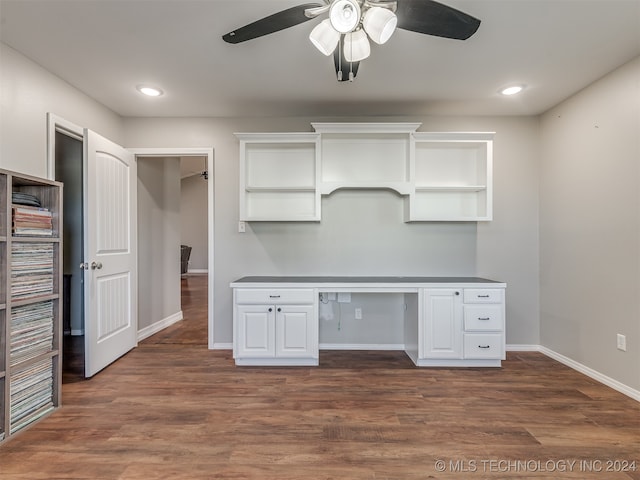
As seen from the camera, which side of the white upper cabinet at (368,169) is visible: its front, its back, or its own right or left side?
front

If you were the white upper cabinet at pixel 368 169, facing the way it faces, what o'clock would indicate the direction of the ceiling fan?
The ceiling fan is roughly at 12 o'clock from the white upper cabinet.

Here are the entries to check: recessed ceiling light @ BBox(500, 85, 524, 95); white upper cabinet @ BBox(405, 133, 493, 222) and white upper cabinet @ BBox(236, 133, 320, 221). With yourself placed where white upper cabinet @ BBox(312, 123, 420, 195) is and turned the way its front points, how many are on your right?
1

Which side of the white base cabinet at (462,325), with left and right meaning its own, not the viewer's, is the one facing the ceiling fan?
front

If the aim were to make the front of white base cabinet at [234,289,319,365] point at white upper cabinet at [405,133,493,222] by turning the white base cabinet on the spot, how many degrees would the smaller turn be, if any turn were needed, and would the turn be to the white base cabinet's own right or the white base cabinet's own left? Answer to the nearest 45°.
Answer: approximately 90° to the white base cabinet's own left

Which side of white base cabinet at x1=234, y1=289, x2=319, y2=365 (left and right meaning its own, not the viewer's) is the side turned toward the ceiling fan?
front

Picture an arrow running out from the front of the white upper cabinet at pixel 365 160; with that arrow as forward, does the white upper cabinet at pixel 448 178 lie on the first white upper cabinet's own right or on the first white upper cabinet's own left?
on the first white upper cabinet's own left

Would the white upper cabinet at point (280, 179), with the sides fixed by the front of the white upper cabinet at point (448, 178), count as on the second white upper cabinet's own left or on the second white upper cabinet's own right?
on the second white upper cabinet's own right

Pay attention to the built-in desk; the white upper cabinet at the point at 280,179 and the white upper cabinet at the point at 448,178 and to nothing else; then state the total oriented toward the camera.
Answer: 3

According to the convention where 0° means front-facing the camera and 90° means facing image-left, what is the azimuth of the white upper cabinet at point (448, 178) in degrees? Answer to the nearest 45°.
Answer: approximately 0°
